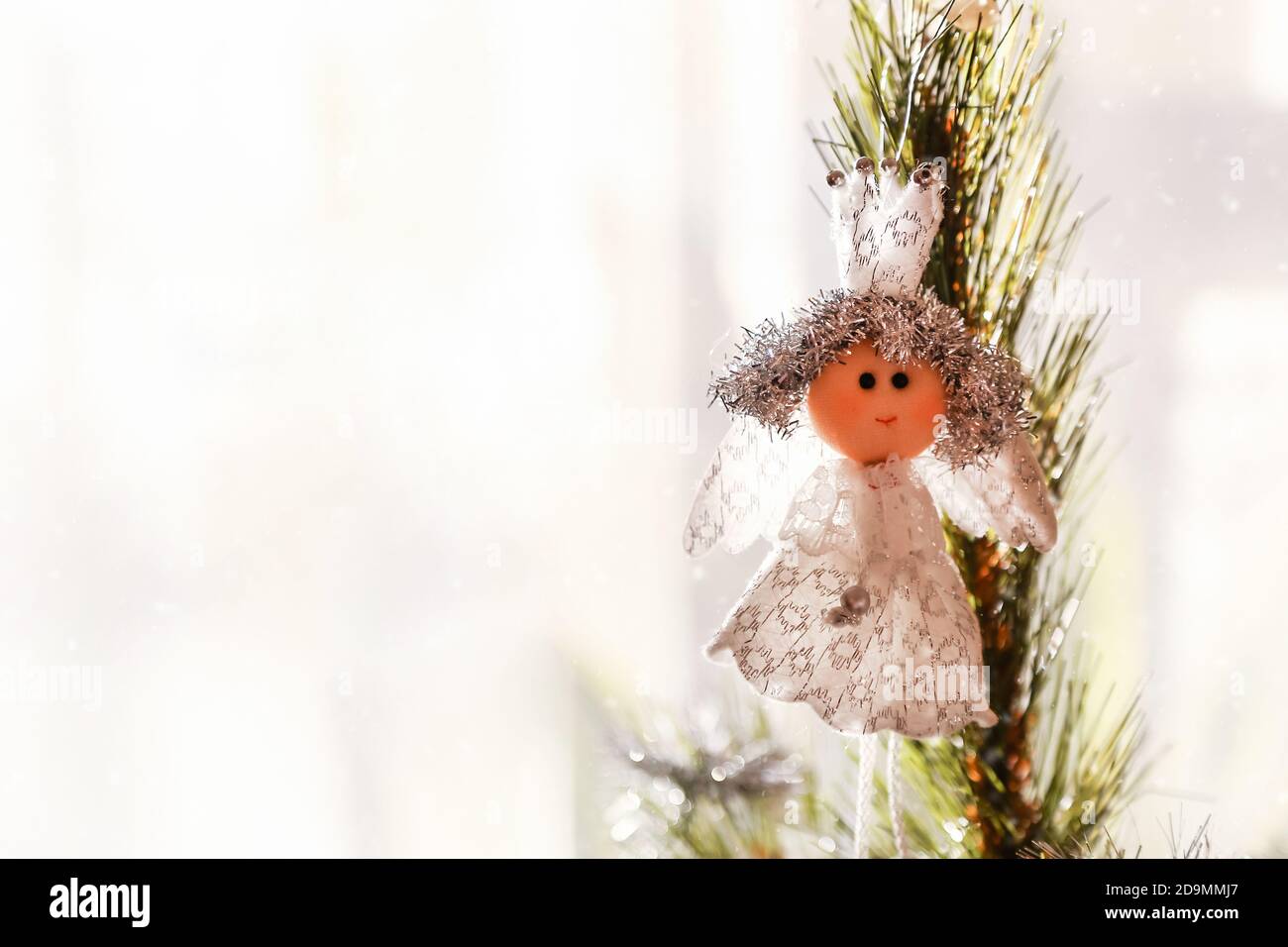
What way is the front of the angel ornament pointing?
toward the camera
